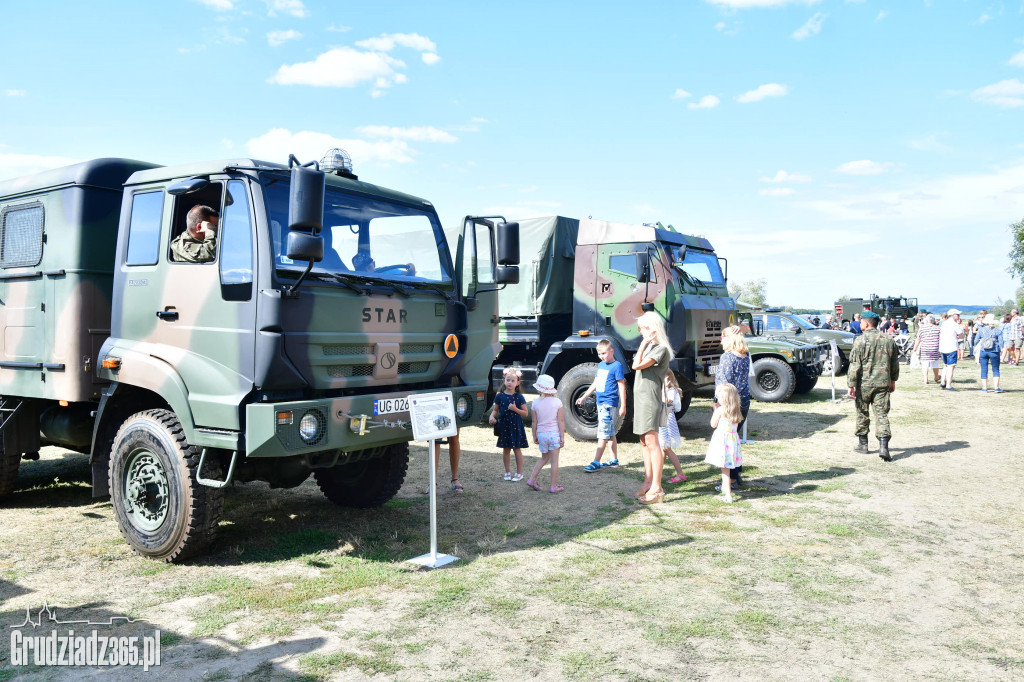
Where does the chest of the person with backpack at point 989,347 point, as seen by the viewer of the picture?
away from the camera

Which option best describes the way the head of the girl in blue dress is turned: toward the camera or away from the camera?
toward the camera

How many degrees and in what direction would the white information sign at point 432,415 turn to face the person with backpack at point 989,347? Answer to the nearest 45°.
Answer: approximately 135° to its left

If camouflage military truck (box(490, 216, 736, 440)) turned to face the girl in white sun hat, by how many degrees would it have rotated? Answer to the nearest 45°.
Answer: approximately 45° to its right

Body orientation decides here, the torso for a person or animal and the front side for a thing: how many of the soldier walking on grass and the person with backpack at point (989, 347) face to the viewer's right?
0

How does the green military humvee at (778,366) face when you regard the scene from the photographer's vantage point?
facing the viewer and to the right of the viewer

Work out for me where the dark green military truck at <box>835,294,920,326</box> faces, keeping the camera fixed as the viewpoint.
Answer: facing to the right of the viewer

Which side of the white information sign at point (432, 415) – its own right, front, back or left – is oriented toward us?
front

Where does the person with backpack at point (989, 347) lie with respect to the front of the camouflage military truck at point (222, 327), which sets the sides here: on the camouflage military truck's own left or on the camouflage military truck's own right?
on the camouflage military truck's own left
